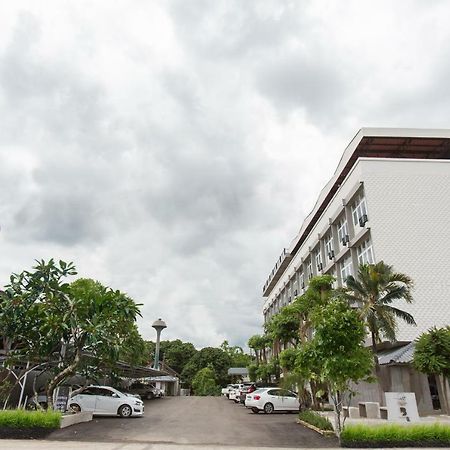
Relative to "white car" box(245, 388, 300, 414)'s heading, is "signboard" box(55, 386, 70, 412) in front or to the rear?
to the rear

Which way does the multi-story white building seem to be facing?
to the viewer's left

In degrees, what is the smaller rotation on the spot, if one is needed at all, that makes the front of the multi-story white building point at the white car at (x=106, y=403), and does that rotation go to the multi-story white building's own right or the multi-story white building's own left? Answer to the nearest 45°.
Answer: approximately 45° to the multi-story white building's own left
